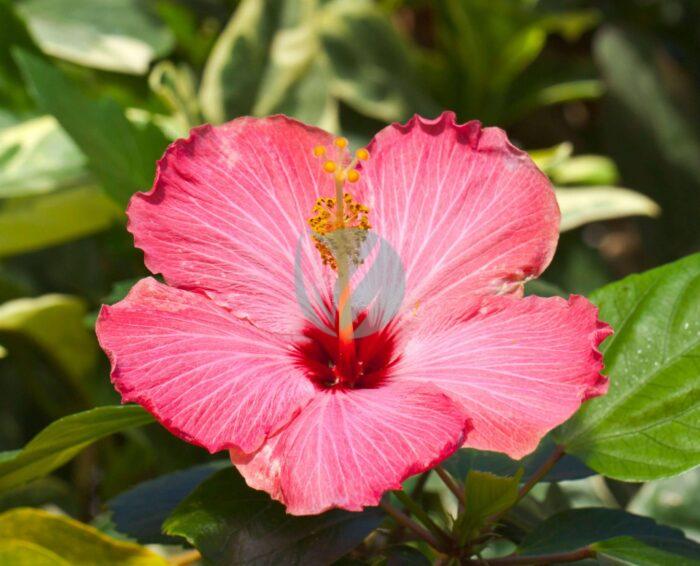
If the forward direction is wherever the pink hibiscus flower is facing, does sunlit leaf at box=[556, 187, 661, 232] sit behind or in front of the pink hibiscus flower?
behind

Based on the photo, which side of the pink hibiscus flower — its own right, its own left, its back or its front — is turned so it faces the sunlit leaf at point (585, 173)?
back

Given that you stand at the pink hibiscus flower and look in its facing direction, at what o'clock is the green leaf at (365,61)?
The green leaf is roughly at 6 o'clock from the pink hibiscus flower.

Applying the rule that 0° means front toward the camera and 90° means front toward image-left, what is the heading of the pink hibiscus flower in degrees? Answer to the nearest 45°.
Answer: approximately 0°
